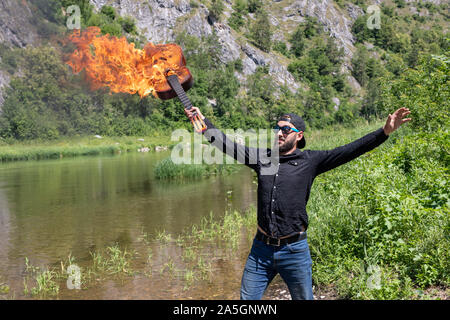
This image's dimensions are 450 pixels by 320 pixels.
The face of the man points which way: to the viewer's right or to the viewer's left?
to the viewer's left

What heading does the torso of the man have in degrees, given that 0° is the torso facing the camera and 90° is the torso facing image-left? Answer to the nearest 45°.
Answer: approximately 45°
